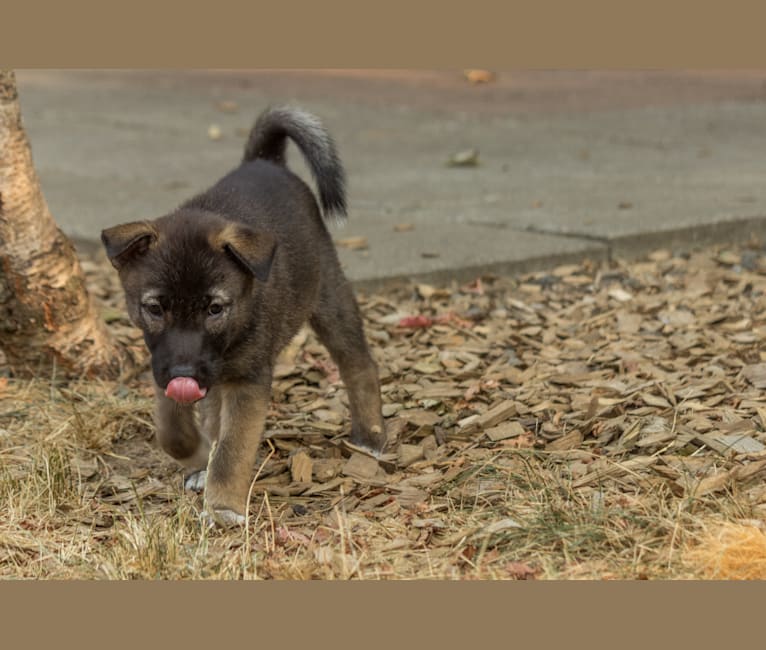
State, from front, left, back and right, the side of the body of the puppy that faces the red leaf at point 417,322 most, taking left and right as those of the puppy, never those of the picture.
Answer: back

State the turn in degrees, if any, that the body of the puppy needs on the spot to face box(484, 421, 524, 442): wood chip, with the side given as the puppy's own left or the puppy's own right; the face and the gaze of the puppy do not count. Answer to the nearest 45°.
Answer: approximately 135° to the puppy's own left

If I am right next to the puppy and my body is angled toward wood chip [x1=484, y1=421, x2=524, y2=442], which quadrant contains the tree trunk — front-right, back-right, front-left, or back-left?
back-left

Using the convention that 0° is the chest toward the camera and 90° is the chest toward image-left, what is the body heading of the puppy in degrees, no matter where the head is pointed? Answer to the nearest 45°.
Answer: approximately 45°

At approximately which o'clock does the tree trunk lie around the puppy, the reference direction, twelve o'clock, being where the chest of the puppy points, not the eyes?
The tree trunk is roughly at 3 o'clock from the puppy.

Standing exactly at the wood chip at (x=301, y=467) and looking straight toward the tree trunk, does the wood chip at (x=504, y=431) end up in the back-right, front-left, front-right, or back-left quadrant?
back-right
